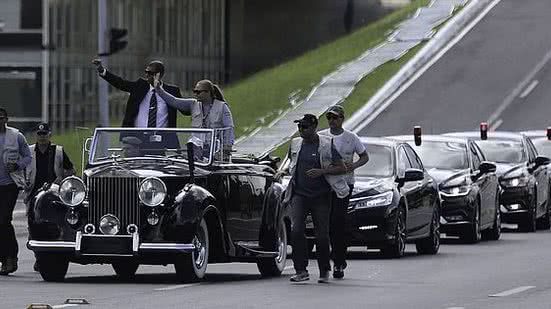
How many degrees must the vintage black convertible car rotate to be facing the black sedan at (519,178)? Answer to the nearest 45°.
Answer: approximately 180°

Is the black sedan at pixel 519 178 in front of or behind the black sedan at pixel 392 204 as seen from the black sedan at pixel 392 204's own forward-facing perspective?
behind

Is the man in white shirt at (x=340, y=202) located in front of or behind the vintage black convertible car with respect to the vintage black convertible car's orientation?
behind

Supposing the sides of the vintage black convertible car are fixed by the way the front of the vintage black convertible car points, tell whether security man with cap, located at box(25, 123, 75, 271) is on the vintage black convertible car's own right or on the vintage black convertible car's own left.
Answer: on the vintage black convertible car's own right

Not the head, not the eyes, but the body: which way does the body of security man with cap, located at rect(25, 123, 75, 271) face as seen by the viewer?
toward the camera

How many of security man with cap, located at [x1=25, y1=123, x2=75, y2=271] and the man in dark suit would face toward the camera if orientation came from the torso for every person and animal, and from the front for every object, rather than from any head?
2

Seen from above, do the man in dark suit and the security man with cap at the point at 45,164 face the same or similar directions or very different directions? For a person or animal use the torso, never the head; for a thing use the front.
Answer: same or similar directions

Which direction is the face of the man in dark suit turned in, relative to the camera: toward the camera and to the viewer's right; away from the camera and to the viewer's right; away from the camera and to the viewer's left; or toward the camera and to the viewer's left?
toward the camera and to the viewer's left

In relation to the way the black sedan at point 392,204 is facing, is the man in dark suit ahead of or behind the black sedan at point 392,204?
ahead

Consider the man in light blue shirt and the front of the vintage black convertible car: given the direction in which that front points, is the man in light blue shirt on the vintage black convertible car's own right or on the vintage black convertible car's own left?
on the vintage black convertible car's own right

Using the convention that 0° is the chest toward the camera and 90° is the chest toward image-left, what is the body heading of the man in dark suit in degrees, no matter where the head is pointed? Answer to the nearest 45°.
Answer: approximately 0°
